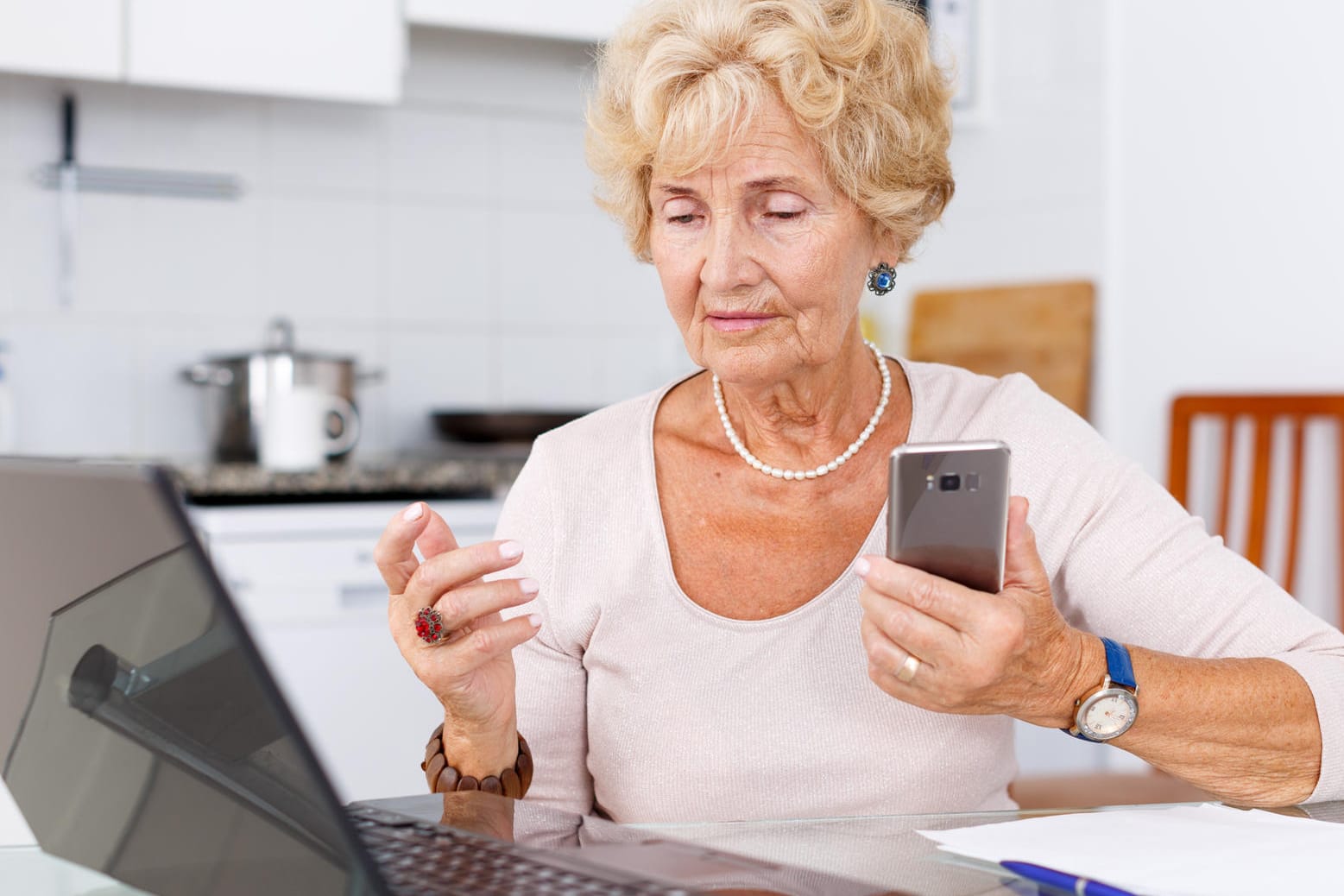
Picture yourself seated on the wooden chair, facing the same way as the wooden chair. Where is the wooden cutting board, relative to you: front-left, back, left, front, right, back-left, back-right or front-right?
right

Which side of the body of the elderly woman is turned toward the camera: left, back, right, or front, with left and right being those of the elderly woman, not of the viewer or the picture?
front

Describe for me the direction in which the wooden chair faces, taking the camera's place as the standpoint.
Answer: facing the viewer and to the left of the viewer

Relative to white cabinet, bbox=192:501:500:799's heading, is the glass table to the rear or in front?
in front

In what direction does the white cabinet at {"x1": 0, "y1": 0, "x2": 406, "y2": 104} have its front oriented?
toward the camera

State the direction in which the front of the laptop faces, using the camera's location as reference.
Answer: facing away from the viewer and to the right of the viewer

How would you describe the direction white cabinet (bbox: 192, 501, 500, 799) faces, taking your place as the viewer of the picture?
facing the viewer

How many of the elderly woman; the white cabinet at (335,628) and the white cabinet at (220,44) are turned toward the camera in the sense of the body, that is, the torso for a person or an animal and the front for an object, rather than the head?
3

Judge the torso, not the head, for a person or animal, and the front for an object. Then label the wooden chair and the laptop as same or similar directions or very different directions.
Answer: very different directions

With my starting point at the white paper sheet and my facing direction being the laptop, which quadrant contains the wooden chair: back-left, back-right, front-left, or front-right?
back-right

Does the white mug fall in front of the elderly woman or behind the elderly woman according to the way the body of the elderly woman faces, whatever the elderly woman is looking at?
behind

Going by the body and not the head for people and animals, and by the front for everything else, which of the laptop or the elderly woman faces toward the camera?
the elderly woman
